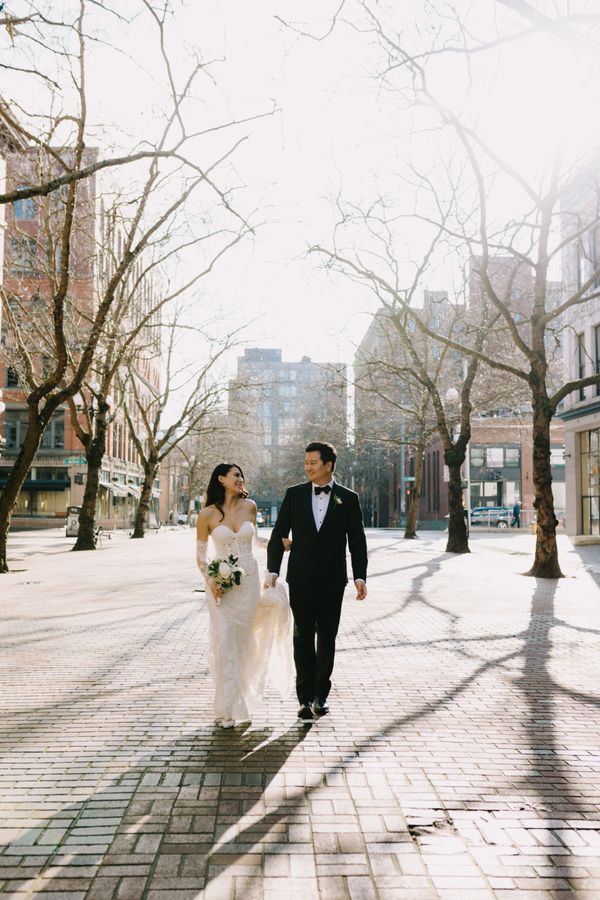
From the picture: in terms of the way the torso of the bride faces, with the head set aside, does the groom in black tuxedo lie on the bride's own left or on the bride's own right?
on the bride's own left

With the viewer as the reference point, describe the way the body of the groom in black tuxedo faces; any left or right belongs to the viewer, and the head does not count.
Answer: facing the viewer

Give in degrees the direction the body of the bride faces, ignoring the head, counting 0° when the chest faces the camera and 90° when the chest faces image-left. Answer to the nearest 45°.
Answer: approximately 0°

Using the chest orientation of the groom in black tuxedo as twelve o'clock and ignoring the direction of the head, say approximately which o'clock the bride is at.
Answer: The bride is roughly at 3 o'clock from the groom in black tuxedo.

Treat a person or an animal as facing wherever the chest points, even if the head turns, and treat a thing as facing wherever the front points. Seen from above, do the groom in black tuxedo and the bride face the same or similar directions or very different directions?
same or similar directions

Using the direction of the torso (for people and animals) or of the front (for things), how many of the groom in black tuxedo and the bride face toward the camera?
2

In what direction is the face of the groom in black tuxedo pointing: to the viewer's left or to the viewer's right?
to the viewer's left
